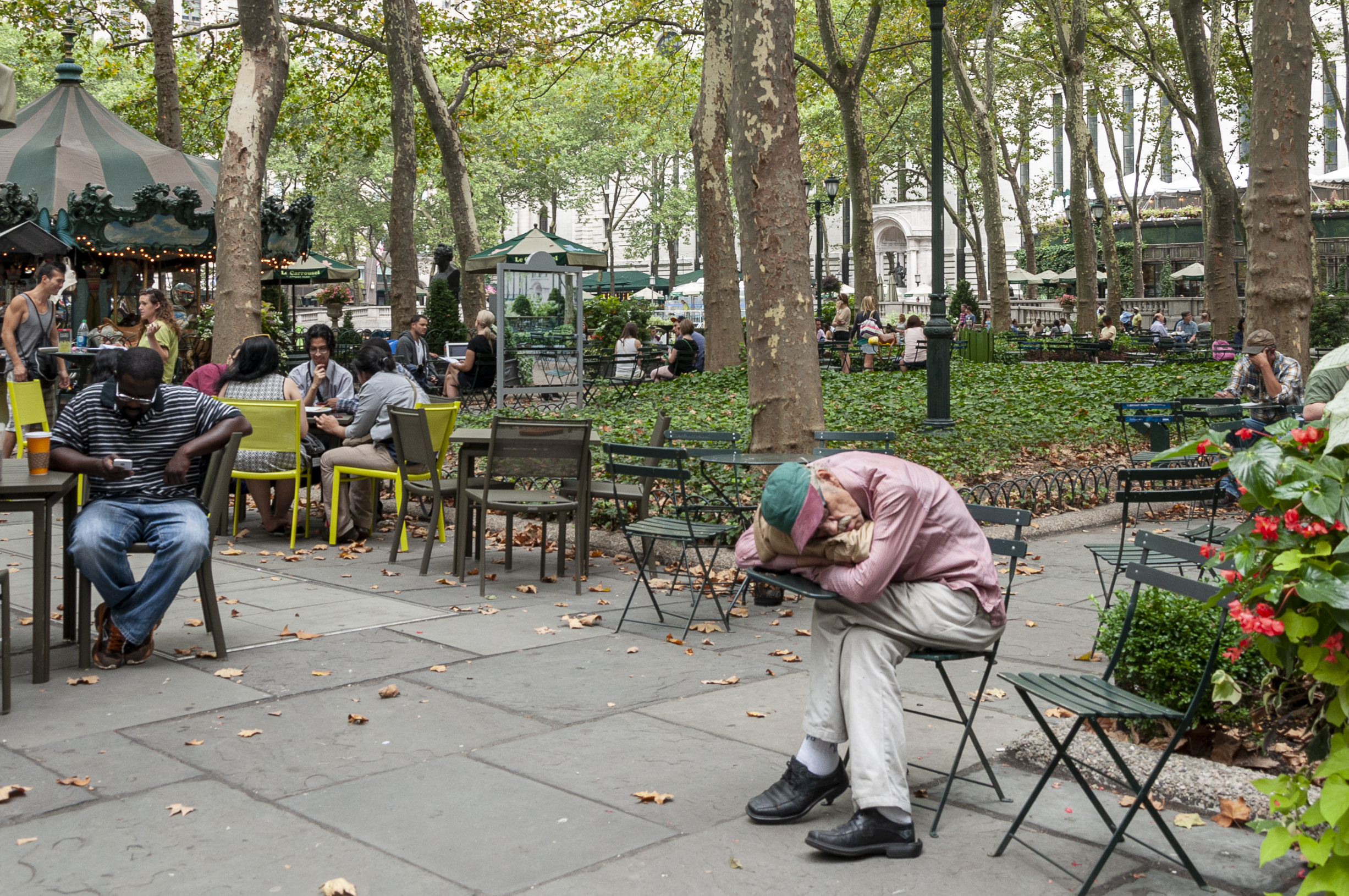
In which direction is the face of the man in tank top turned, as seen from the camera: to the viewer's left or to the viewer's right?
to the viewer's right

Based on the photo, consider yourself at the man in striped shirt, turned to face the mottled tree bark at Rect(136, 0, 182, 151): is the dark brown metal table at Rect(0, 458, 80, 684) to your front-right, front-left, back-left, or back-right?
back-left

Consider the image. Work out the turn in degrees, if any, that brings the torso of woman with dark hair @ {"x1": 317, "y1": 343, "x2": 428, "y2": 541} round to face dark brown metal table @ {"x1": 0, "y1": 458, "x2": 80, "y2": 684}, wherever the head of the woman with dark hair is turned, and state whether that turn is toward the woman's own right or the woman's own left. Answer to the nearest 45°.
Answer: approximately 90° to the woman's own left

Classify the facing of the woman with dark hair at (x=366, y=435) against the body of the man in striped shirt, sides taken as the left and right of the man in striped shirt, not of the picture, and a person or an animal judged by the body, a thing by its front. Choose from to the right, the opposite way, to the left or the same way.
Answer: to the right

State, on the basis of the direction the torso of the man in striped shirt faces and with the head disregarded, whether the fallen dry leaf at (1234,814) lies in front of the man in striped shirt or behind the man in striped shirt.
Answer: in front

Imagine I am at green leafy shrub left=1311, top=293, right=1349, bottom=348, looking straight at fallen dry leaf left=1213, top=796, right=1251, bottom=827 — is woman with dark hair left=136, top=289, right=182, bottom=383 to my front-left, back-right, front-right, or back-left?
front-right

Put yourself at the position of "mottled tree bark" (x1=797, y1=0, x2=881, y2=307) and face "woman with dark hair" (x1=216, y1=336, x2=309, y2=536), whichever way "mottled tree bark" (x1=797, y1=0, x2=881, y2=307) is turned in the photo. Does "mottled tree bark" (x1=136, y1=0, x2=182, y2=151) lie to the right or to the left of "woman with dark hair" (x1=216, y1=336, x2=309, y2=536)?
right

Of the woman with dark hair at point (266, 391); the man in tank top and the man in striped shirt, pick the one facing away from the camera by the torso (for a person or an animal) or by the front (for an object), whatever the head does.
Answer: the woman with dark hair

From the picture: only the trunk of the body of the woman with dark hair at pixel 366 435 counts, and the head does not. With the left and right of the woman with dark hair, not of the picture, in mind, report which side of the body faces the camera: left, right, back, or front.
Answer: left

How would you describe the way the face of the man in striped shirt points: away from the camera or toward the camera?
toward the camera

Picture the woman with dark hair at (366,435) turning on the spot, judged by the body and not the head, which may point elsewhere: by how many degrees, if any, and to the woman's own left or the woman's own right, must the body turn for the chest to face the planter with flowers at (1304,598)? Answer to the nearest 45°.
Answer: approximately 90° to the woman's own left

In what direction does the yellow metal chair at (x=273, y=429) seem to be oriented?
away from the camera
